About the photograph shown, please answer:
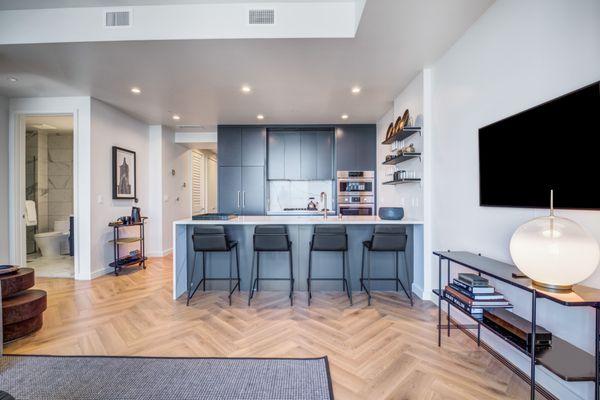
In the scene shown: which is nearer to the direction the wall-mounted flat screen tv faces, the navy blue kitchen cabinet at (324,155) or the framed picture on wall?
the framed picture on wall

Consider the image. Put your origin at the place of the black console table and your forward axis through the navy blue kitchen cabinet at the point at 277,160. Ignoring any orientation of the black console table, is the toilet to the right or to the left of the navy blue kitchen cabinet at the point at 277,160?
left

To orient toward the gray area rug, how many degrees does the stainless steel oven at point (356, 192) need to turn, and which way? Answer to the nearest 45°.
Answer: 0° — it already faces it

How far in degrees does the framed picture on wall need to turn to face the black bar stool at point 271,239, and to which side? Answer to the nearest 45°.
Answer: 0° — it already faces it

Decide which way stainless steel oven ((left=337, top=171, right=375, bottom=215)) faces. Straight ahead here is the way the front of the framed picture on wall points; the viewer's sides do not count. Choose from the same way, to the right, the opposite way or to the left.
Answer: to the right

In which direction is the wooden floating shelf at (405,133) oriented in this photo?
to the viewer's left

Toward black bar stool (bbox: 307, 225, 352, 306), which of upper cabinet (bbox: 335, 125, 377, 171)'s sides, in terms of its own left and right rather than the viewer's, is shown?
front

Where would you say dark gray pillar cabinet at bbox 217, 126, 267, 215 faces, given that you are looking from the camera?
facing the viewer

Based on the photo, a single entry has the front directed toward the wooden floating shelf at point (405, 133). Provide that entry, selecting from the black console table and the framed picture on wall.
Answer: the framed picture on wall

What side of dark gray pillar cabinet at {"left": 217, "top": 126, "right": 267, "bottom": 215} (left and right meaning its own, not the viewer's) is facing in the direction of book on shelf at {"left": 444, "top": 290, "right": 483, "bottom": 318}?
front

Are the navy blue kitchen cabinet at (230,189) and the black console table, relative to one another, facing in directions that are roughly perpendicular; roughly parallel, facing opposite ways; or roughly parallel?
roughly perpendicular

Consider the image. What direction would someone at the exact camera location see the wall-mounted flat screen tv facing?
facing the viewer and to the left of the viewer

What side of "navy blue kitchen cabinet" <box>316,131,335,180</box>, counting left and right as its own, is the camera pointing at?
front

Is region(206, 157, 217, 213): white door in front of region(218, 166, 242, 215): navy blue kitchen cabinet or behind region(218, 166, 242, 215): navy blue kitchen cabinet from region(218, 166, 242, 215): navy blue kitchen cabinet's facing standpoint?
behind

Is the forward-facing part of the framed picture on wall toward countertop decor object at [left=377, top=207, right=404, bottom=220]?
yes

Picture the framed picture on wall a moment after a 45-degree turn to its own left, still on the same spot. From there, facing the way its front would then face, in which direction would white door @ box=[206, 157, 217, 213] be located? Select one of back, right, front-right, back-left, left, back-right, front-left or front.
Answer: front-left

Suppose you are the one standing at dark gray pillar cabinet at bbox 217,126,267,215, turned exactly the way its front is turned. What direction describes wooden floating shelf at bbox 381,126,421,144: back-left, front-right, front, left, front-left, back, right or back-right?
front-left

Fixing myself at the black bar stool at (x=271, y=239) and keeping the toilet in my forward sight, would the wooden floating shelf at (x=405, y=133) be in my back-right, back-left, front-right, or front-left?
back-right

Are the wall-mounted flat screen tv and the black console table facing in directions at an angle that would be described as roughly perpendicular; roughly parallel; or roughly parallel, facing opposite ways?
roughly parallel

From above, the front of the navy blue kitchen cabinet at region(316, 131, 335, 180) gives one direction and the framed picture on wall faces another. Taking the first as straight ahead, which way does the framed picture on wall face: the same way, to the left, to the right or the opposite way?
to the left

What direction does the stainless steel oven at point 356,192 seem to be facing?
toward the camera
